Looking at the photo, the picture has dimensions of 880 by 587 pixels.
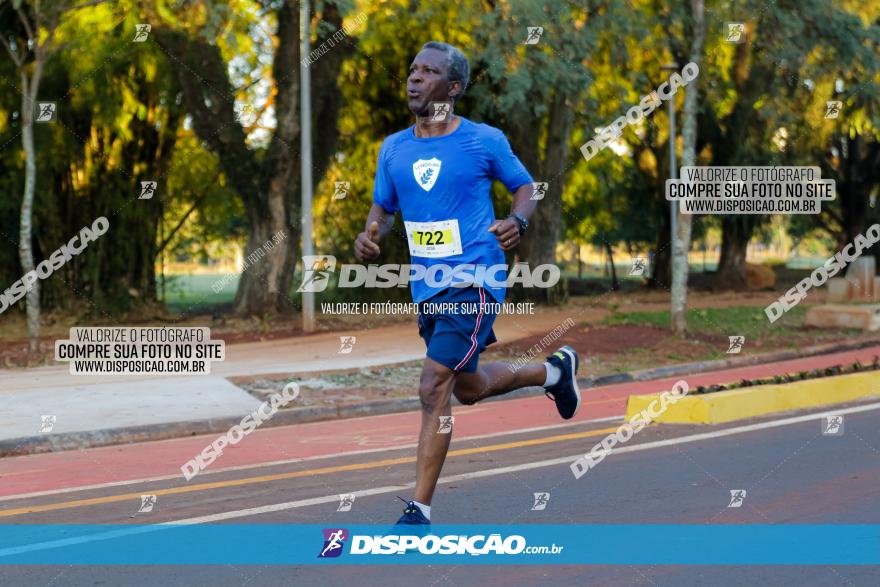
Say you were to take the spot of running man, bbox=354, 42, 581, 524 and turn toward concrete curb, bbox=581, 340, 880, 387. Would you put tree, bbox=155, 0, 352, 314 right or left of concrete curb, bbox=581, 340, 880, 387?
left

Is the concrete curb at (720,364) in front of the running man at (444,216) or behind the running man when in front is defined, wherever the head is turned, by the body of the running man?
behind

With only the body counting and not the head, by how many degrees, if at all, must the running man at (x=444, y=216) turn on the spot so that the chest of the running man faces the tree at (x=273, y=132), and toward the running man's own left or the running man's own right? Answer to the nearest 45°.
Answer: approximately 135° to the running man's own right

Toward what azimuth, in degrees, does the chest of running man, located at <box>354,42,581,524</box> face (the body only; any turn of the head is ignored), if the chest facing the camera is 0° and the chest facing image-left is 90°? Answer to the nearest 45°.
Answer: approximately 45°

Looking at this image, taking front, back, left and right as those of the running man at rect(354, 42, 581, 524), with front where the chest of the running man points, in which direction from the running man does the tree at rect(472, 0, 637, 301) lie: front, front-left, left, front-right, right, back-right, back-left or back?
back-right
